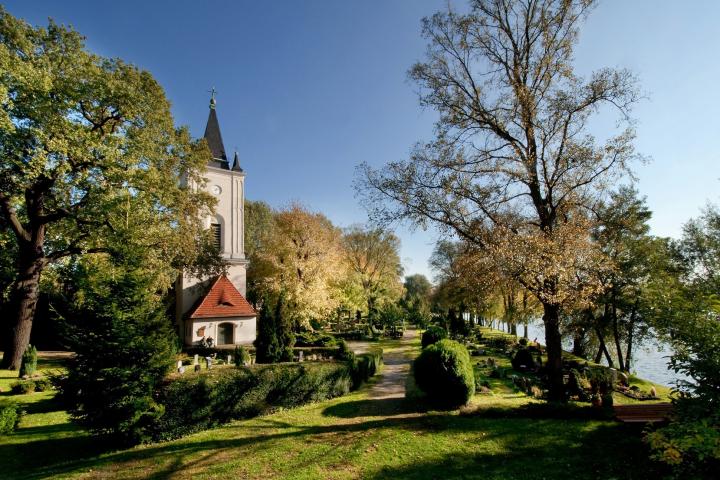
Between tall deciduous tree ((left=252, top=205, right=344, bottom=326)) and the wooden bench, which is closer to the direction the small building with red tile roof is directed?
the wooden bench

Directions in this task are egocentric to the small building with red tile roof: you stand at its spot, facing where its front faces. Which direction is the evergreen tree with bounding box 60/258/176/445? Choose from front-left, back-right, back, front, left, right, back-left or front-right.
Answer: front

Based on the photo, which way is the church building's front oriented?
toward the camera

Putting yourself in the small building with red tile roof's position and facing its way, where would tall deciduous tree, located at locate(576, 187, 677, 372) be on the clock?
The tall deciduous tree is roughly at 10 o'clock from the small building with red tile roof.

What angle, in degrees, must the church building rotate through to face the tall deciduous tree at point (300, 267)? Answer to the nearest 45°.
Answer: approximately 90° to its left

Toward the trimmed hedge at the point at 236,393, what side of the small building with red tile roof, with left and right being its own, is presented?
front

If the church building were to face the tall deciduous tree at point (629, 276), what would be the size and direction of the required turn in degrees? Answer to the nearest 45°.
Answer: approximately 45° to its left

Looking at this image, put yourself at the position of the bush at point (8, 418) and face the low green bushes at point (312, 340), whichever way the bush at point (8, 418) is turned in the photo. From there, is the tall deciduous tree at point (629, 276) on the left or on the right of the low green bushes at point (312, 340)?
right

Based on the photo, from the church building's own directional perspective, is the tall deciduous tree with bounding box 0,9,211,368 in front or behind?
in front

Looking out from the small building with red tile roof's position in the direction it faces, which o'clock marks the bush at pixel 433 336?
The bush is roughly at 10 o'clock from the small building with red tile roof.

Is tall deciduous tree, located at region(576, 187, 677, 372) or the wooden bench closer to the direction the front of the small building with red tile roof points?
the wooden bench

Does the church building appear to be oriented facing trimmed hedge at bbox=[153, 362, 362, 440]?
yes

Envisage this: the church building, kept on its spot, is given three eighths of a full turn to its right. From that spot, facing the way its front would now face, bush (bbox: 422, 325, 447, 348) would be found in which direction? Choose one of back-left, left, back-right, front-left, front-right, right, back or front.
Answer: back
